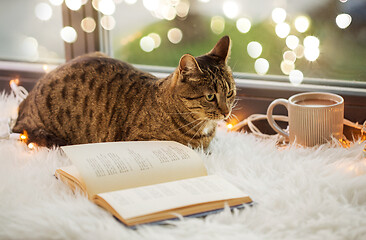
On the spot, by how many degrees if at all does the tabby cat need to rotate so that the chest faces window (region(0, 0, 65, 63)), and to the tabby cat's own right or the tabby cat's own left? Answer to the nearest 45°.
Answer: approximately 135° to the tabby cat's own left

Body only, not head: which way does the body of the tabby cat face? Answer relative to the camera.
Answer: to the viewer's right
